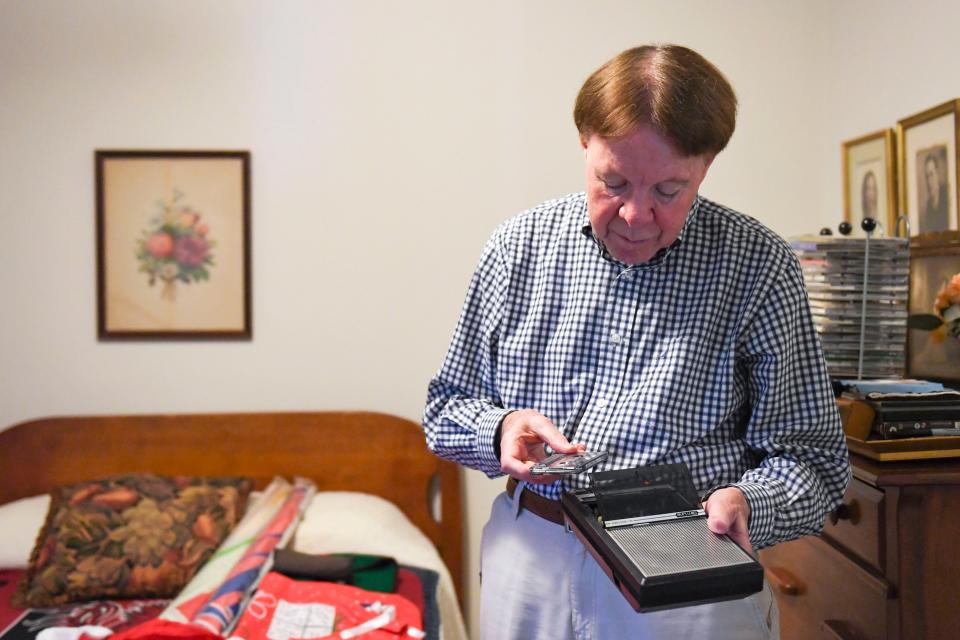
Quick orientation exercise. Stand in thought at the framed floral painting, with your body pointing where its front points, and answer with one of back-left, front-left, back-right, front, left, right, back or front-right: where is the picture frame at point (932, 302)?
front-left

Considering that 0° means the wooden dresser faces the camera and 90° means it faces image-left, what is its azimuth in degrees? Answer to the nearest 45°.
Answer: approximately 45°

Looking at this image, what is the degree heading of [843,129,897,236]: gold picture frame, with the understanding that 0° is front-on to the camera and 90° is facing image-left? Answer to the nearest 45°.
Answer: approximately 45°

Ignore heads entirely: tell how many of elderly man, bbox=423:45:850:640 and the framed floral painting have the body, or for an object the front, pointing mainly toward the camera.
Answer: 2
